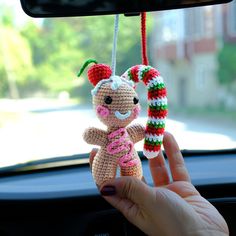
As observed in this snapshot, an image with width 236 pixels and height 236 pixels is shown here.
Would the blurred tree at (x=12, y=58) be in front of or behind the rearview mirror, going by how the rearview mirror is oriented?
behind

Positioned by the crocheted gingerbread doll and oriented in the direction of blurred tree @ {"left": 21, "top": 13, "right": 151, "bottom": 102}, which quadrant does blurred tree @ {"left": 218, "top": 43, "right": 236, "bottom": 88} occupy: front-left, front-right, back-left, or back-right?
front-right

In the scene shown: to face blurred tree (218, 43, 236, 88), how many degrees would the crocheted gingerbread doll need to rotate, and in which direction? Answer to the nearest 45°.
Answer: approximately 135° to its left

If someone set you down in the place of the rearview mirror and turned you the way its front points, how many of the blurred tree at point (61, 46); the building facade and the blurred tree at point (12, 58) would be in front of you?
0

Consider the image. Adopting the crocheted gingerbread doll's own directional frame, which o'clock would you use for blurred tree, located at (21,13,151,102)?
The blurred tree is roughly at 7 o'clock from the crocheted gingerbread doll.

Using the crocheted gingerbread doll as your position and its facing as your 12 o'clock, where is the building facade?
The building facade is roughly at 8 o'clock from the crocheted gingerbread doll.

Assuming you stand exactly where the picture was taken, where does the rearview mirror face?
facing the viewer

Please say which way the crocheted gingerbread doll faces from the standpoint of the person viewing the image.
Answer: facing the viewer and to the right of the viewer

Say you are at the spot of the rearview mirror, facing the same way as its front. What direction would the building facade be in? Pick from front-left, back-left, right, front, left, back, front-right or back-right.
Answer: back
